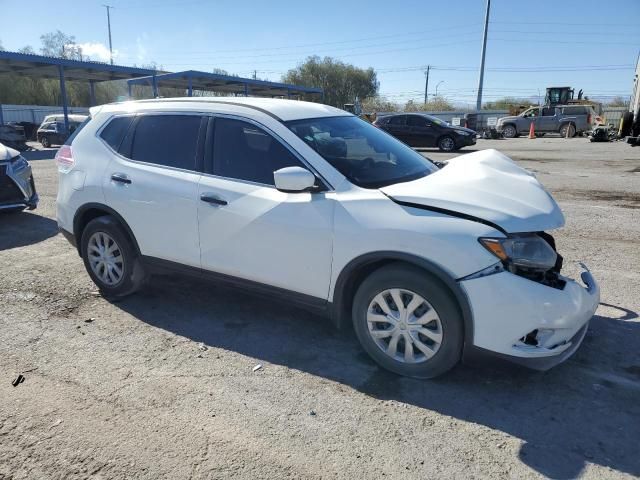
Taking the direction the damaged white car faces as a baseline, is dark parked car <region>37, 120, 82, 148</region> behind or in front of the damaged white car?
behind

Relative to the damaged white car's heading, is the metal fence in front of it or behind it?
behind

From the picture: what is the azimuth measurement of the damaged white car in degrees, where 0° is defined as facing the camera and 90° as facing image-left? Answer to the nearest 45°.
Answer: approximately 315°

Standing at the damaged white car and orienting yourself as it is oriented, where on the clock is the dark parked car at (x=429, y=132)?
The dark parked car is roughly at 8 o'clock from the damaged white car.

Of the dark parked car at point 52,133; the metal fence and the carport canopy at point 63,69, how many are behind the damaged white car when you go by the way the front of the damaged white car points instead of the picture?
3

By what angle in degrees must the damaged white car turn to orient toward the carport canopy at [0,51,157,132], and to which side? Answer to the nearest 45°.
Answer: approximately 180°
